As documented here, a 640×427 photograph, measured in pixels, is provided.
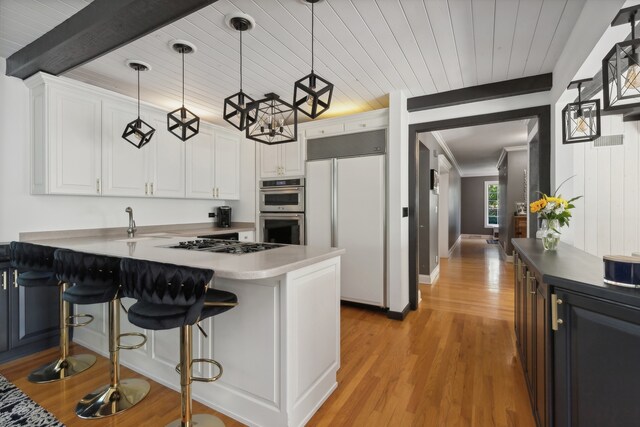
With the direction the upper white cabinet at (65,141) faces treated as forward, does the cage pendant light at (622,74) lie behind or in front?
in front

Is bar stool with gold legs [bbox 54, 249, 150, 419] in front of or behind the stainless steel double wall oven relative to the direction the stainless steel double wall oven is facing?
in front

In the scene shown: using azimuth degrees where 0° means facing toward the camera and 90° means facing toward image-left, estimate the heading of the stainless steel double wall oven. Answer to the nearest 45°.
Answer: approximately 45°

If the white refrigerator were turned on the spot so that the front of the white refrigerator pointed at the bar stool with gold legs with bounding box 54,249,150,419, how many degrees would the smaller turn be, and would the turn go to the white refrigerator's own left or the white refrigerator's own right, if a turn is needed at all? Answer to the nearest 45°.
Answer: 0° — it already faces it

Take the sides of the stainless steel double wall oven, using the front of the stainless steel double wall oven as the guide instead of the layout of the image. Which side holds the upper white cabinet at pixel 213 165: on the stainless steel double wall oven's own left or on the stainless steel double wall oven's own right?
on the stainless steel double wall oven's own right

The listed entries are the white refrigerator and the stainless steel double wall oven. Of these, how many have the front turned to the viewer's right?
0

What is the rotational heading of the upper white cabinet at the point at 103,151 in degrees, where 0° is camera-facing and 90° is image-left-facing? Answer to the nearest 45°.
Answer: approximately 315°

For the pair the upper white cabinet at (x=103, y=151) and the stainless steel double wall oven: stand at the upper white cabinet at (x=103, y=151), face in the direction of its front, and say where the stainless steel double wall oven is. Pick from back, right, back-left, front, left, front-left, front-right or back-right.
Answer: front-left

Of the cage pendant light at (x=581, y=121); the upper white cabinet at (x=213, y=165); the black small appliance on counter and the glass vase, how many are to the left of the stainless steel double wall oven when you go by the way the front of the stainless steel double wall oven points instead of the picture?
2
